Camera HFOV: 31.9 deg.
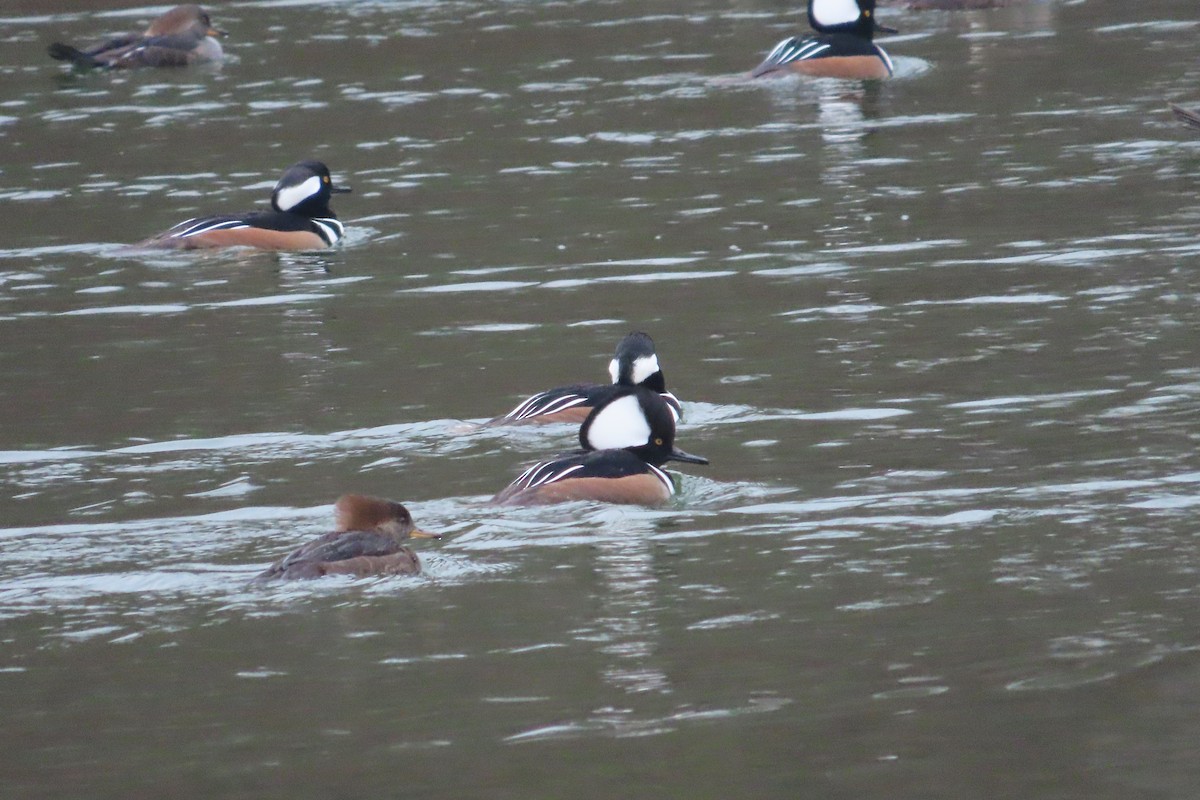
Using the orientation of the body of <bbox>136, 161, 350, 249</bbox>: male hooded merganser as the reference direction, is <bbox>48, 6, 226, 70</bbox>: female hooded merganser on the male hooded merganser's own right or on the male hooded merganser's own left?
on the male hooded merganser's own left

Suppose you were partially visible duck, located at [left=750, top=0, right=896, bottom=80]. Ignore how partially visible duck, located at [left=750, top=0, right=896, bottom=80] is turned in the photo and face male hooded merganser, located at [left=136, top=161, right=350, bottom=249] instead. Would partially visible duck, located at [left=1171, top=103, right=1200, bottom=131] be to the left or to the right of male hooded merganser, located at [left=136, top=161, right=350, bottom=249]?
left

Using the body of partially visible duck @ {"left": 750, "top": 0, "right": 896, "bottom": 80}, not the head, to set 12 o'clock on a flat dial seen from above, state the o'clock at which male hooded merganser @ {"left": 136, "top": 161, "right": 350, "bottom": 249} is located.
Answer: male hooded merganser @ {"left": 136, "top": 161, "right": 350, "bottom": 249} is roughly at 4 o'clock from partially visible duck @ {"left": 750, "top": 0, "right": 896, "bottom": 80}.

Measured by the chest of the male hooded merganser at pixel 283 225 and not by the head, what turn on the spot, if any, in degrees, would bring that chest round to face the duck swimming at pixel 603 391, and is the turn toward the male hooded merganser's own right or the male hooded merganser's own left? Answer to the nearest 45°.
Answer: approximately 90° to the male hooded merganser's own right

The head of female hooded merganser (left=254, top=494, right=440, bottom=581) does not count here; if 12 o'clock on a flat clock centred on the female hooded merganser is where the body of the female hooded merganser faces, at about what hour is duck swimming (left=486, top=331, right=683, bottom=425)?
The duck swimming is roughly at 10 o'clock from the female hooded merganser.

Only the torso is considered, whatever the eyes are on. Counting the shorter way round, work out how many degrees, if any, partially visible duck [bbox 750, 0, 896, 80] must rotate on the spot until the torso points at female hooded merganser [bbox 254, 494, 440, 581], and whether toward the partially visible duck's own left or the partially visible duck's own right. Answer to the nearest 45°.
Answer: approximately 90° to the partially visible duck's own right

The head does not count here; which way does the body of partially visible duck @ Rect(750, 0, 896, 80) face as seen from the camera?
to the viewer's right

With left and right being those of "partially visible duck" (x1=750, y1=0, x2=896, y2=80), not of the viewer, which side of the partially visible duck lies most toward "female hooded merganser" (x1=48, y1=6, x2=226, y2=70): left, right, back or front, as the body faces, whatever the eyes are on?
back

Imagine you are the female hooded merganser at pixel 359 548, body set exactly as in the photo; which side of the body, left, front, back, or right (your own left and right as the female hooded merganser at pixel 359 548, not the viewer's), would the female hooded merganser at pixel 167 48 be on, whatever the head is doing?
left

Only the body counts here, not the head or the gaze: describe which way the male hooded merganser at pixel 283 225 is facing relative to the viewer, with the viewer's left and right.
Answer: facing to the right of the viewer

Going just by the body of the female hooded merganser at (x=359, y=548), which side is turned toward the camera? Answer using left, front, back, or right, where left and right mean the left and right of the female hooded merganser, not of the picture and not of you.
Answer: right

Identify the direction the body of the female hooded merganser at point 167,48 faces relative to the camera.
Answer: to the viewer's right
